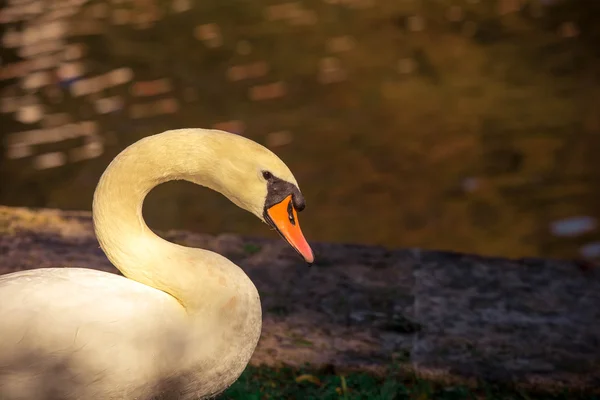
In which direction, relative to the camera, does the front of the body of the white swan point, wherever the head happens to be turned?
to the viewer's right
